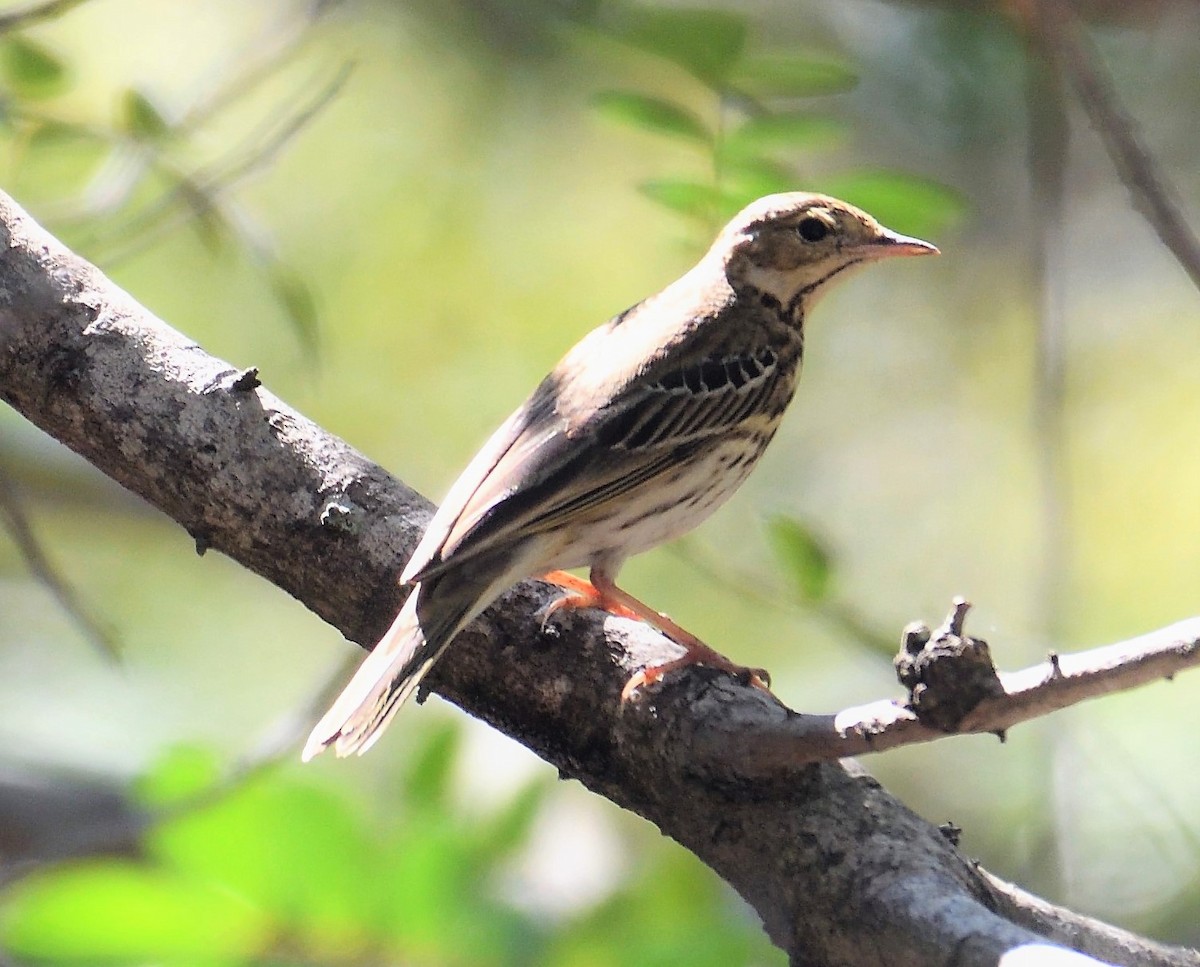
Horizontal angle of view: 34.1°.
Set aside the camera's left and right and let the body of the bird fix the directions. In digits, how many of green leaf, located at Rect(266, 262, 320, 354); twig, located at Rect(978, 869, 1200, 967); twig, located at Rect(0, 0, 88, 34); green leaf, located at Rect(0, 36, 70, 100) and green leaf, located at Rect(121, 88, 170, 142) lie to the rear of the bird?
4

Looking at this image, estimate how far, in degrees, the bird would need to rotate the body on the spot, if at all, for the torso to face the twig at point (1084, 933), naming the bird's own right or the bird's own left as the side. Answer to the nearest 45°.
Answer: approximately 45° to the bird's own right

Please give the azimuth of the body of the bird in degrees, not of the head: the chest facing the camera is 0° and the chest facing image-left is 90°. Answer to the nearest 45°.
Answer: approximately 270°
